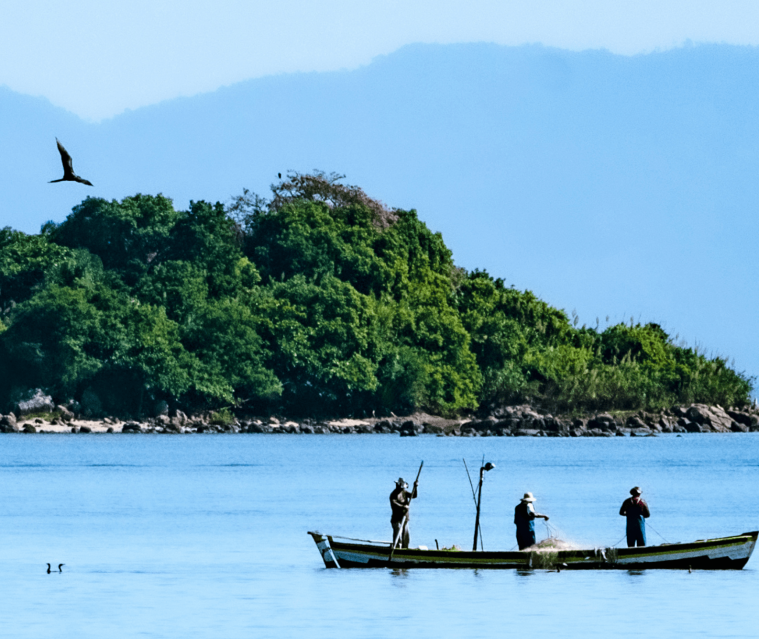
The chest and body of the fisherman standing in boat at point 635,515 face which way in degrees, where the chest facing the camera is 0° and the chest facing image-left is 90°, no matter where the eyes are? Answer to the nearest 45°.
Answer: approximately 0°

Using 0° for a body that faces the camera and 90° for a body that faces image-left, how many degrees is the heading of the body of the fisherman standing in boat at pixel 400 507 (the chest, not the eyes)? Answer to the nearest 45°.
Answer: approximately 315°
